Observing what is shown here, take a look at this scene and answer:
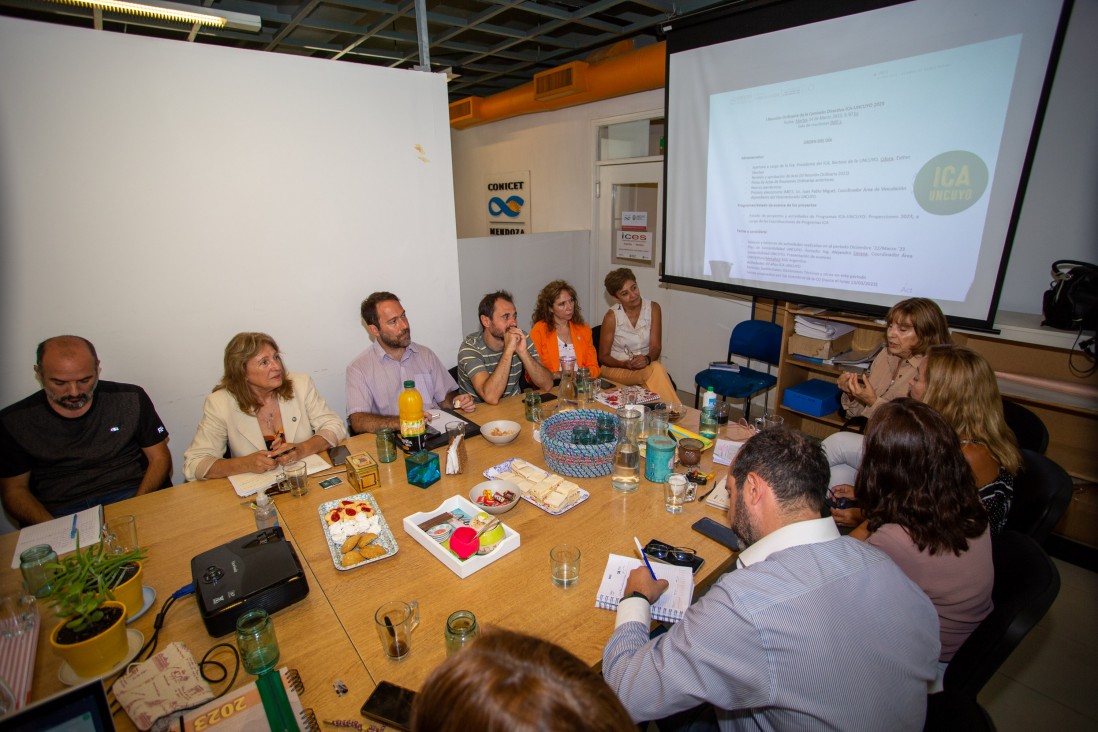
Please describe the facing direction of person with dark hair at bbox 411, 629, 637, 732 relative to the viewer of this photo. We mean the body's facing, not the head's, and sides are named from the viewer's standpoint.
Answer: facing away from the viewer

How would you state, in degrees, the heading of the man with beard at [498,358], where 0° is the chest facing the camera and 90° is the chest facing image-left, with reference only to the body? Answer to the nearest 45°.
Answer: approximately 315°

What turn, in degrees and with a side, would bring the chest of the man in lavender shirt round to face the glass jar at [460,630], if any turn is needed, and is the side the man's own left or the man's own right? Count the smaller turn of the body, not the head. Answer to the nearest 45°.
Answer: approximately 45° to the man's own right

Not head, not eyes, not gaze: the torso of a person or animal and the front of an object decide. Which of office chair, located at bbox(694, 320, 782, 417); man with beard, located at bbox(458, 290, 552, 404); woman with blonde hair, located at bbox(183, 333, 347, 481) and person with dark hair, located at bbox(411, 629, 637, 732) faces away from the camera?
the person with dark hair

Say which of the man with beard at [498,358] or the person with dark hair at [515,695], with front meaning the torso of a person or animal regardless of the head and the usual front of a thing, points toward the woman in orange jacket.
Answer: the person with dark hair

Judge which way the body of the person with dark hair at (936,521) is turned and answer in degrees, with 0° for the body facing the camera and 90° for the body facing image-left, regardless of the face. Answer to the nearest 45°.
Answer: approximately 135°

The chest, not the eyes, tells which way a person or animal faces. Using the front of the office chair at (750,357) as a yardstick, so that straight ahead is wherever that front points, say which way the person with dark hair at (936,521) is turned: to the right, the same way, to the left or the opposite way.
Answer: to the right
